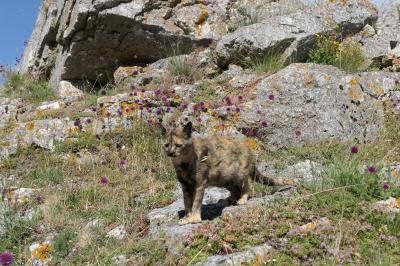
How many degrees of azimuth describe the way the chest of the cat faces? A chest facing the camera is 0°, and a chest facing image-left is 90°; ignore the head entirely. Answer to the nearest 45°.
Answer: approximately 45°

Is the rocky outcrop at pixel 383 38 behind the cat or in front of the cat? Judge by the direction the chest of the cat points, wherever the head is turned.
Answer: behind

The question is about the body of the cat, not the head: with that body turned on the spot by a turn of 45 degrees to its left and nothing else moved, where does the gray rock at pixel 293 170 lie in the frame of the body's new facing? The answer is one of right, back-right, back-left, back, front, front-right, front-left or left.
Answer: back-left

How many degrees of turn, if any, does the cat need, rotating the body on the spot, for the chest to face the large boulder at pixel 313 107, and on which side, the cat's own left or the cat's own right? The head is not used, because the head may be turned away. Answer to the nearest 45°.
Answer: approximately 180°

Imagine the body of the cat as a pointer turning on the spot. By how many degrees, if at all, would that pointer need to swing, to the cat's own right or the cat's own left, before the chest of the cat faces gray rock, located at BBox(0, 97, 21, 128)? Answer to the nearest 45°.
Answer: approximately 90° to the cat's own right

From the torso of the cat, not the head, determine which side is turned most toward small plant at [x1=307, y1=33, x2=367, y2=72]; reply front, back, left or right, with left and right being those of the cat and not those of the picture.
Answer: back

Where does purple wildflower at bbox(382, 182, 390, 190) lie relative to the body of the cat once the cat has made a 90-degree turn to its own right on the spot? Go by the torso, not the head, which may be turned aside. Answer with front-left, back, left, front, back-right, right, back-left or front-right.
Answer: back-right

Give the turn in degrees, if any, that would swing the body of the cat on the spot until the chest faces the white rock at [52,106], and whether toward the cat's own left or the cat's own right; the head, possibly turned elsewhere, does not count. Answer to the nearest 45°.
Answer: approximately 90° to the cat's own right

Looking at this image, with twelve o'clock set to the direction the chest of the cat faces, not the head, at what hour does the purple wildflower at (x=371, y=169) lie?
The purple wildflower is roughly at 8 o'clock from the cat.

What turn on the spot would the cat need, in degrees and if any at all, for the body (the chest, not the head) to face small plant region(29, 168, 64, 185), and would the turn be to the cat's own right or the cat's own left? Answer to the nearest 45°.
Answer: approximately 90° to the cat's own right

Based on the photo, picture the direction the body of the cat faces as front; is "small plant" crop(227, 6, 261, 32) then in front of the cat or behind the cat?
behind

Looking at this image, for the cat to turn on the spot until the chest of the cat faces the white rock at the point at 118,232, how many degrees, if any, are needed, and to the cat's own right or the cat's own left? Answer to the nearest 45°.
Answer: approximately 45° to the cat's own right
